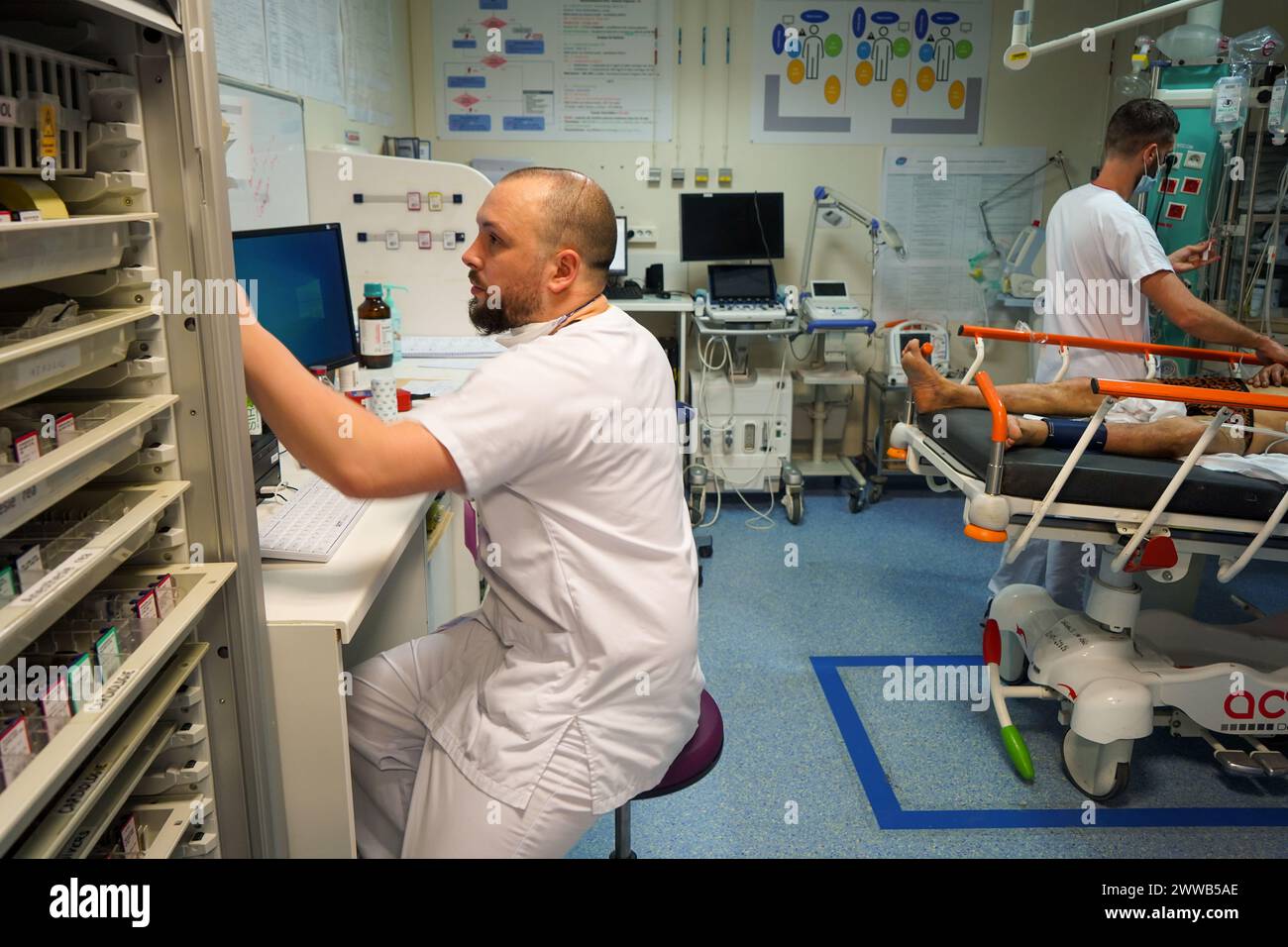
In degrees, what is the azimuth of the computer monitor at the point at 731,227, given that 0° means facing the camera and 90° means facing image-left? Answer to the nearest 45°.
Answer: approximately 0°

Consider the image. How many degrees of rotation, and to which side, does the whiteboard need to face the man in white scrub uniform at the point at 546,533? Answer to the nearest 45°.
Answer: approximately 45° to its right

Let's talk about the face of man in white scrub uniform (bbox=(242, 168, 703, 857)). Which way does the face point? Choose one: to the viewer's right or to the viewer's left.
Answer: to the viewer's left

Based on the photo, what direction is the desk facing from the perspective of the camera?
to the viewer's right

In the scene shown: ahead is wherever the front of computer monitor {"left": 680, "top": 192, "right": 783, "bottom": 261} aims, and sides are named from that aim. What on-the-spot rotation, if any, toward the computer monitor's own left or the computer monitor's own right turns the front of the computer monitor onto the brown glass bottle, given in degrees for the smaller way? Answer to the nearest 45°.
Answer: approximately 45° to the computer monitor's own right

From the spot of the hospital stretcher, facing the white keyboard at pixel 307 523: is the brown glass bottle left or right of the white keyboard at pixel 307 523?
right

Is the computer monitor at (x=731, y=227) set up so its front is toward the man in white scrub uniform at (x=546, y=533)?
yes
